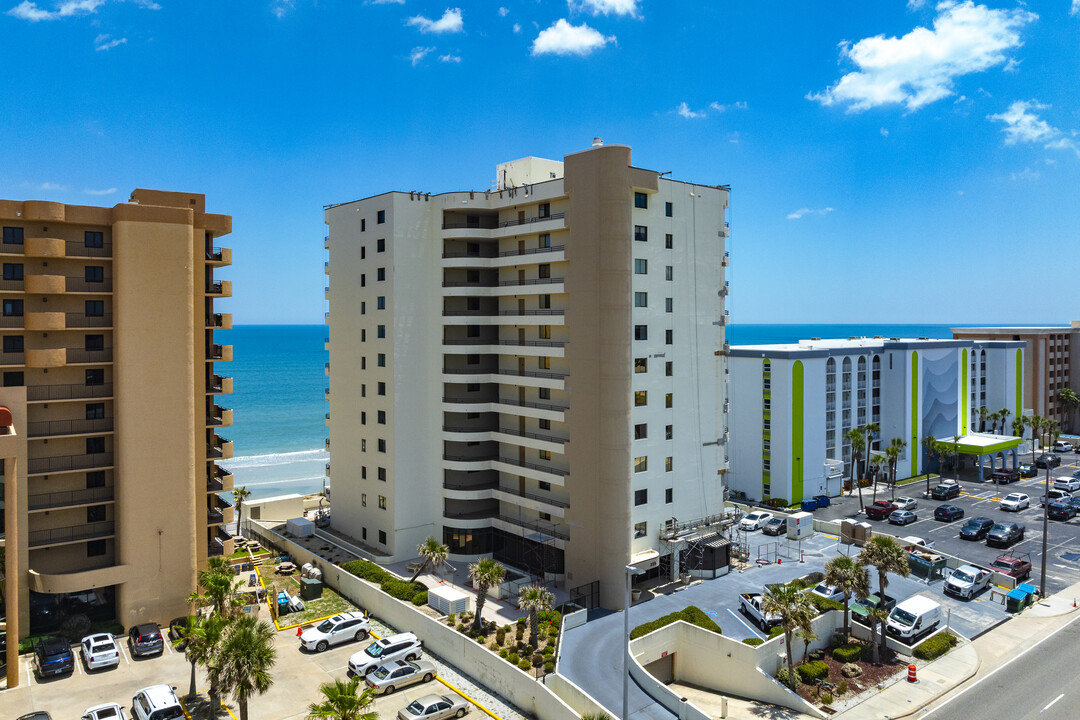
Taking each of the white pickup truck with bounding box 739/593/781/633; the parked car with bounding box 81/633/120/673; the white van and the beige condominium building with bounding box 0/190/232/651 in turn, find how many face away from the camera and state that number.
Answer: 1

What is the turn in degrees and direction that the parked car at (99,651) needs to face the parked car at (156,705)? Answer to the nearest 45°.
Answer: approximately 180°

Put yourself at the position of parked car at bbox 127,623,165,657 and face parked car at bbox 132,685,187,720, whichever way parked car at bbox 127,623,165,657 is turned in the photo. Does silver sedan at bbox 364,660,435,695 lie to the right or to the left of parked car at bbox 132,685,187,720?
left

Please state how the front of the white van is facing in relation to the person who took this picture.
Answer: facing the viewer and to the left of the viewer

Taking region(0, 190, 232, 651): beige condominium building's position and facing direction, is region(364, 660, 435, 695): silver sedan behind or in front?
in front

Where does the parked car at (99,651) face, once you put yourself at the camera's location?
facing away from the viewer

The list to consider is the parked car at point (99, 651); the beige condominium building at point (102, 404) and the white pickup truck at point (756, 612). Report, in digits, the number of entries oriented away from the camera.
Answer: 1
